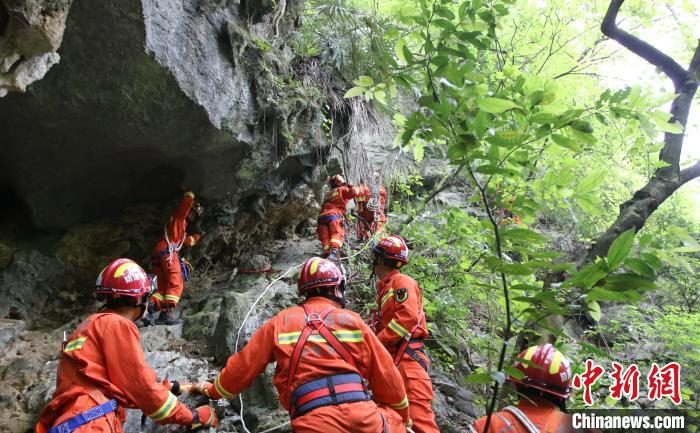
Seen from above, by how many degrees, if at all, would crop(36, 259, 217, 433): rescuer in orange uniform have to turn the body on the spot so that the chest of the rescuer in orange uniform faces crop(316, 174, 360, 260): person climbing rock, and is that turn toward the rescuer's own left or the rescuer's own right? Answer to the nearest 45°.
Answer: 0° — they already face them

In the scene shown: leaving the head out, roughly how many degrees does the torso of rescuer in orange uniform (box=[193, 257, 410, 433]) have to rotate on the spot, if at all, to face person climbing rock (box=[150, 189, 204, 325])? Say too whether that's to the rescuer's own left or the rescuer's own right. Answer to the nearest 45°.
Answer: approximately 45° to the rescuer's own left

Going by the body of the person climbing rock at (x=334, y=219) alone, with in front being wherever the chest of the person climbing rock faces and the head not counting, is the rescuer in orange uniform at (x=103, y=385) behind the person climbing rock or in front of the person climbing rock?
behind

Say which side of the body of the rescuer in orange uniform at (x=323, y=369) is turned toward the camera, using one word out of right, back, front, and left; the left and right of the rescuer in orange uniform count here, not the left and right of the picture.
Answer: back

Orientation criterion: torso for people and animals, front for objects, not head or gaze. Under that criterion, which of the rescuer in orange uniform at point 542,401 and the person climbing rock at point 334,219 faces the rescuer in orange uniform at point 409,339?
the rescuer in orange uniform at point 542,401

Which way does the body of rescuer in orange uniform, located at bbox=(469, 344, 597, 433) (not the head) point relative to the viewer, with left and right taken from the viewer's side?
facing away from the viewer and to the left of the viewer

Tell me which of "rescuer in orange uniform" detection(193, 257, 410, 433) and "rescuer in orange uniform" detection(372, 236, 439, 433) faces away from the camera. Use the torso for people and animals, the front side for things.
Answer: "rescuer in orange uniform" detection(193, 257, 410, 433)

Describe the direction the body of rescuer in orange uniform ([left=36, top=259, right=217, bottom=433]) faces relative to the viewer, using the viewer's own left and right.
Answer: facing away from the viewer and to the right of the viewer

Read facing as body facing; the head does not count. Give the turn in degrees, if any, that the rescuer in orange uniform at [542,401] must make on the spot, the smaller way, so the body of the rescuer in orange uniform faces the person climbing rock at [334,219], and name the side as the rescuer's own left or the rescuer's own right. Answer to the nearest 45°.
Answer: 0° — they already face them

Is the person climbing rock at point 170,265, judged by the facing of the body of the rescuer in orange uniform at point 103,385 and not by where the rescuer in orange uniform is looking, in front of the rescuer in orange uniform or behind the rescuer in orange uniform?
in front
